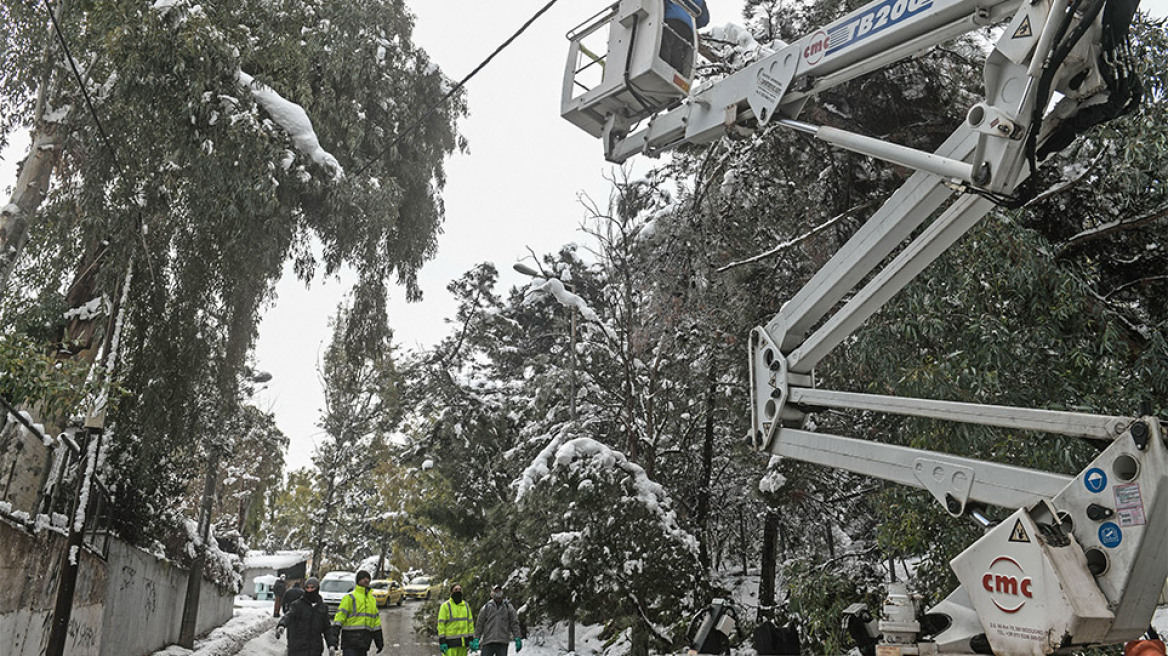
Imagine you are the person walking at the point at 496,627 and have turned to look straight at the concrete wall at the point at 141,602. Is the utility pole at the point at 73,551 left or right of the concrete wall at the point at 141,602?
left

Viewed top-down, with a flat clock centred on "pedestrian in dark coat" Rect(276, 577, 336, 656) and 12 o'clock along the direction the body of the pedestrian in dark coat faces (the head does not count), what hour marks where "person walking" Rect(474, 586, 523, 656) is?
The person walking is roughly at 8 o'clock from the pedestrian in dark coat.

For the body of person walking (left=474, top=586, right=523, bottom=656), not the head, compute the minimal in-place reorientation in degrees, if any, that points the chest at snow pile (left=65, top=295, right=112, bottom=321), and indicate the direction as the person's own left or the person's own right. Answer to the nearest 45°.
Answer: approximately 90° to the person's own right

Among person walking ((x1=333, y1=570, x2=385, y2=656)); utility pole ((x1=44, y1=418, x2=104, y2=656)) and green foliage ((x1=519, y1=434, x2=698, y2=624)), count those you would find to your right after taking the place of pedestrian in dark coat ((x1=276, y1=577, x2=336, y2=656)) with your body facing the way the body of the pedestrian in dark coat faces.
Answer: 1

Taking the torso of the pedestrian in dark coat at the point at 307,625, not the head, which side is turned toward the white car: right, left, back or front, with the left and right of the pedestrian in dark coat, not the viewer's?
back

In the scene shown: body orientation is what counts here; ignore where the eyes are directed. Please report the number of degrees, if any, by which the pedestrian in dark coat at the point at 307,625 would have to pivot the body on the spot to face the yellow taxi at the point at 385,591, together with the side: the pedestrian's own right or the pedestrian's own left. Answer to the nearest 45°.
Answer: approximately 180°

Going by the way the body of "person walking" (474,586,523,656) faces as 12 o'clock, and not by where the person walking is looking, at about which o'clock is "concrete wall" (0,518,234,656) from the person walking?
The concrete wall is roughly at 3 o'clock from the person walking.

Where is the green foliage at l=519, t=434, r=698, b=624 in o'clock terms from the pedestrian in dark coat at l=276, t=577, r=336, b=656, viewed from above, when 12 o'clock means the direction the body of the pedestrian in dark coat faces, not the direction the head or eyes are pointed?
The green foliage is roughly at 8 o'clock from the pedestrian in dark coat.

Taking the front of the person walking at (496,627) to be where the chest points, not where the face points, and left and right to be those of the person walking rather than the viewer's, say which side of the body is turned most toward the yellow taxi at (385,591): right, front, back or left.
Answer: back

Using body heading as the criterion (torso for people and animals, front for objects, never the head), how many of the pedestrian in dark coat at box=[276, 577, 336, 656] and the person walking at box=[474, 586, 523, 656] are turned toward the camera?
2

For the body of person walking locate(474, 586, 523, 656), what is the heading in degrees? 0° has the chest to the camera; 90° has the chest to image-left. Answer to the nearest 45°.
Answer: approximately 0°

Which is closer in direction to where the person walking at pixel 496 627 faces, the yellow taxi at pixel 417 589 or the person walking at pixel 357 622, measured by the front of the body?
the person walking
